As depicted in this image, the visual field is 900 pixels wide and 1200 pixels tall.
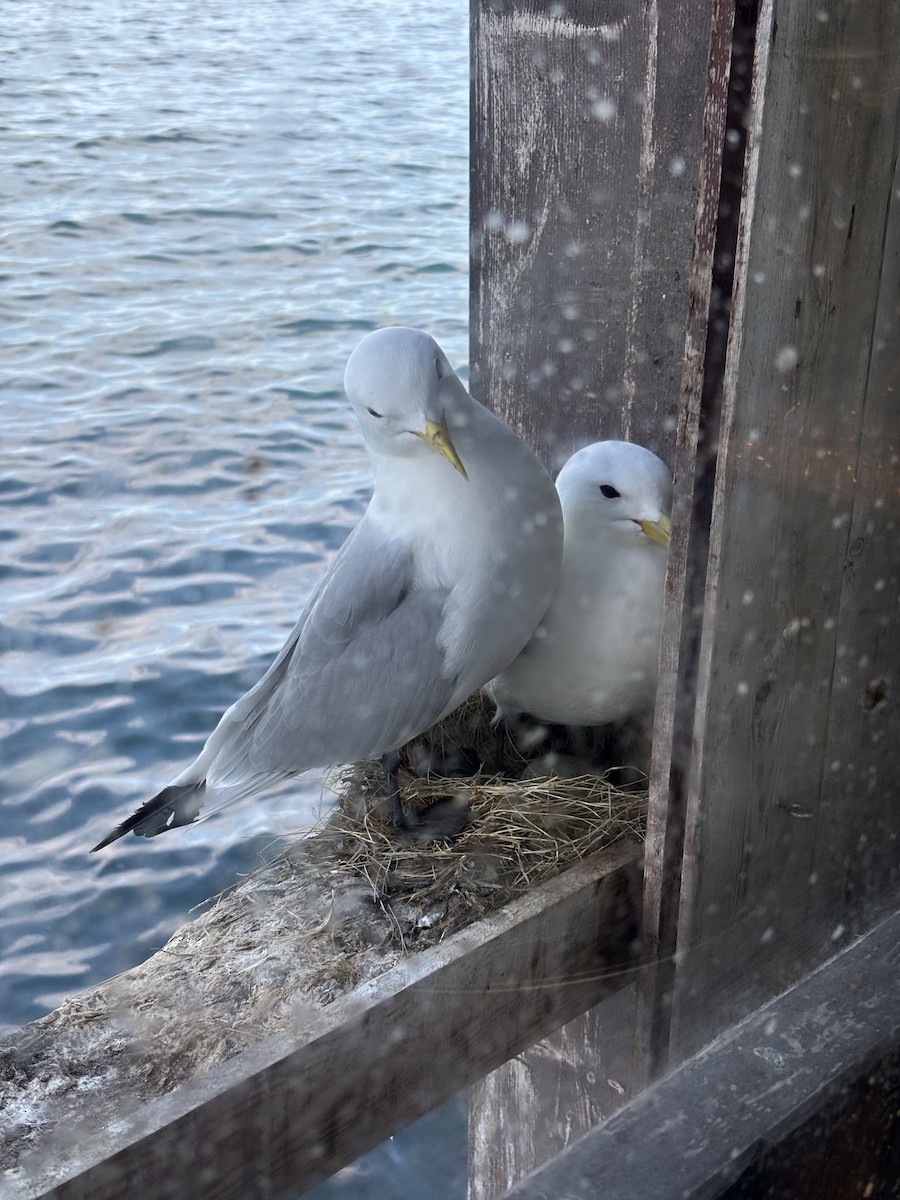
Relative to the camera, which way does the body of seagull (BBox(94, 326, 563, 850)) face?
to the viewer's right

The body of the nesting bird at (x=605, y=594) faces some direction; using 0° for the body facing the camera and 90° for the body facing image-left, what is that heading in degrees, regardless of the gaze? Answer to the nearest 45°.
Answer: approximately 315°

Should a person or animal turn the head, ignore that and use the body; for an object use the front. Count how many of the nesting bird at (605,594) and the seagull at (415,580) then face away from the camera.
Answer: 0
